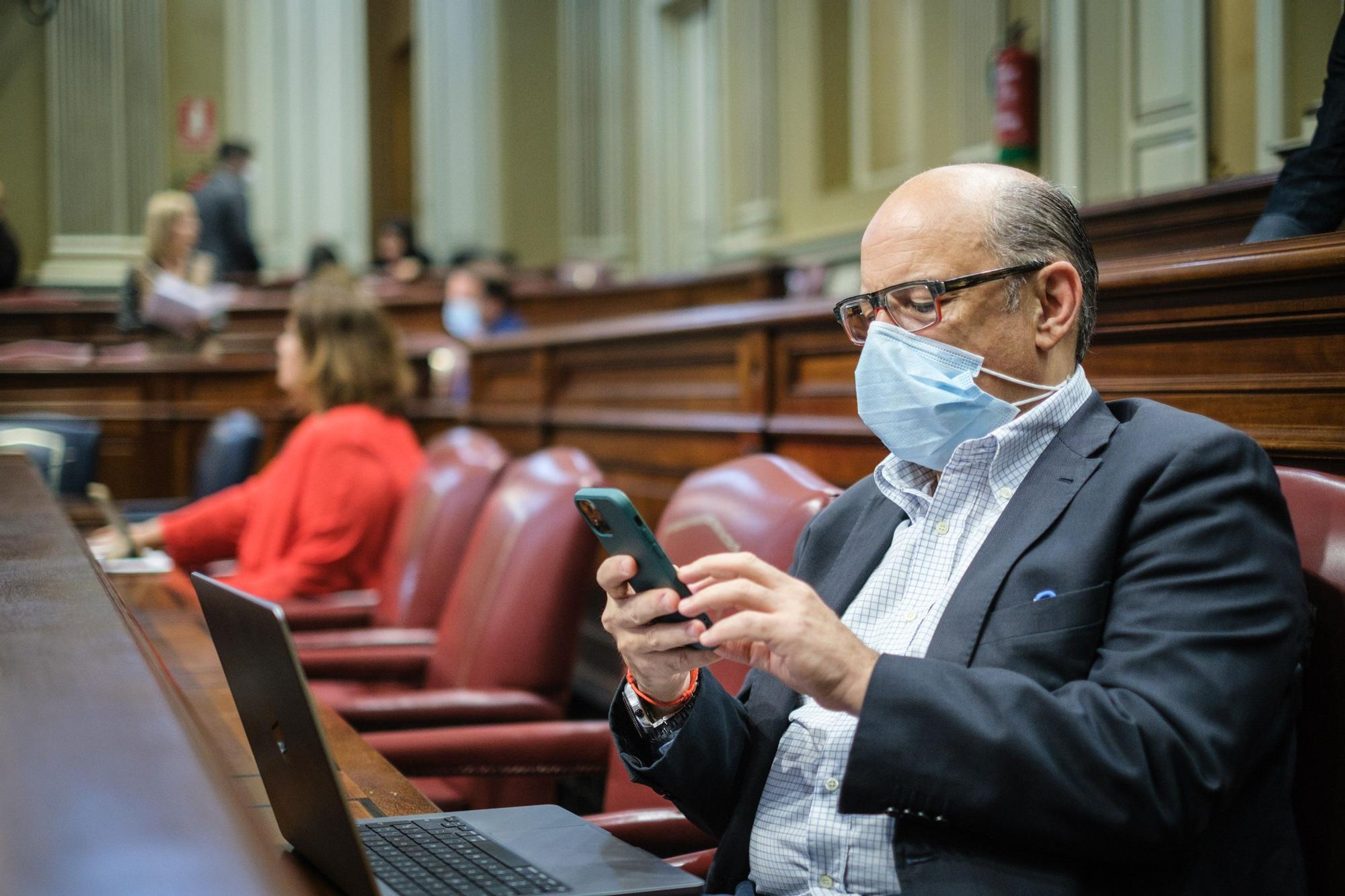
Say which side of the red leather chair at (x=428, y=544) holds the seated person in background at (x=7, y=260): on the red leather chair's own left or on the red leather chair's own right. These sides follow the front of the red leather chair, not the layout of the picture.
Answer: on the red leather chair's own right

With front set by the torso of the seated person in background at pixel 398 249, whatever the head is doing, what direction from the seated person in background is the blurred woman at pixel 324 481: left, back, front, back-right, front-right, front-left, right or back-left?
front-left

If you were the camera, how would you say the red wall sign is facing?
facing the viewer

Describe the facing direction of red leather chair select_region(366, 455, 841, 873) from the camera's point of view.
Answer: facing to the left of the viewer

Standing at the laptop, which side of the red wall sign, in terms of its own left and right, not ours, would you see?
front

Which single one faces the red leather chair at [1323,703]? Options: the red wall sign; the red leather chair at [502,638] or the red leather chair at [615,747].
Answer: the red wall sign

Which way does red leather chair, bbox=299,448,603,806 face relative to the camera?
to the viewer's left

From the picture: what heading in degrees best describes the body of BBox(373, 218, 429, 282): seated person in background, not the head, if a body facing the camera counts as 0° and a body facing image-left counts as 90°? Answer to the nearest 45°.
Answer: approximately 45°

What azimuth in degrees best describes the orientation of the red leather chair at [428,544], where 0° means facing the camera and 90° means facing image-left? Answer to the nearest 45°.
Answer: approximately 90°

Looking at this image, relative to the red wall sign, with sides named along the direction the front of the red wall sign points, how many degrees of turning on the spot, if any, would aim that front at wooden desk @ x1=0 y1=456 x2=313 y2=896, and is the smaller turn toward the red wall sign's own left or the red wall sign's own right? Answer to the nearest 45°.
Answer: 0° — it already faces it

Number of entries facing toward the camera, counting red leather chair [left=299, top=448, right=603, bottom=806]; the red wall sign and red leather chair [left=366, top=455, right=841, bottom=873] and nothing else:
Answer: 1

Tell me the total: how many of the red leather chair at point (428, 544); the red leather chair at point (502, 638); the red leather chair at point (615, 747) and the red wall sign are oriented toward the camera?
1
